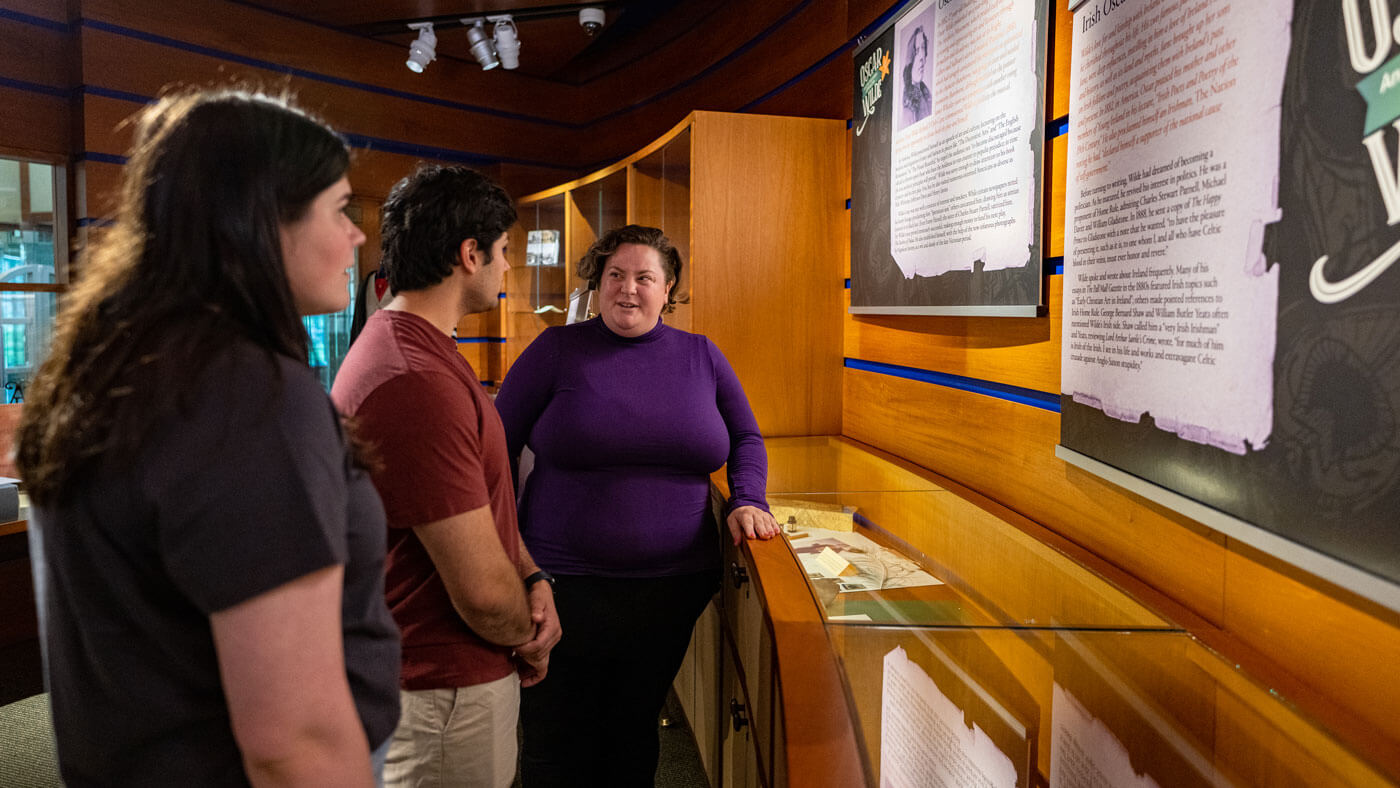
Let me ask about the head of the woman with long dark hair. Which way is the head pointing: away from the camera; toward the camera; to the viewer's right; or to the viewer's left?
to the viewer's right

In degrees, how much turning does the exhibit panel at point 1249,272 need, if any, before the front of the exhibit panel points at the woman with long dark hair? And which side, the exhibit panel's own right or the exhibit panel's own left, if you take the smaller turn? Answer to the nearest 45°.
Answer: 0° — it already faces them

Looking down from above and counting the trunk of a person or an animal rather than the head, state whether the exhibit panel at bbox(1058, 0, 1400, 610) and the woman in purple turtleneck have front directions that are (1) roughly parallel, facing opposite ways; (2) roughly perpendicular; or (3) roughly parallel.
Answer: roughly perpendicular

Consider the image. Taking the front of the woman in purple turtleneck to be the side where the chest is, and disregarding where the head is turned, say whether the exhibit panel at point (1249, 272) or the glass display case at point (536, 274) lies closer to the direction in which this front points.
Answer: the exhibit panel
